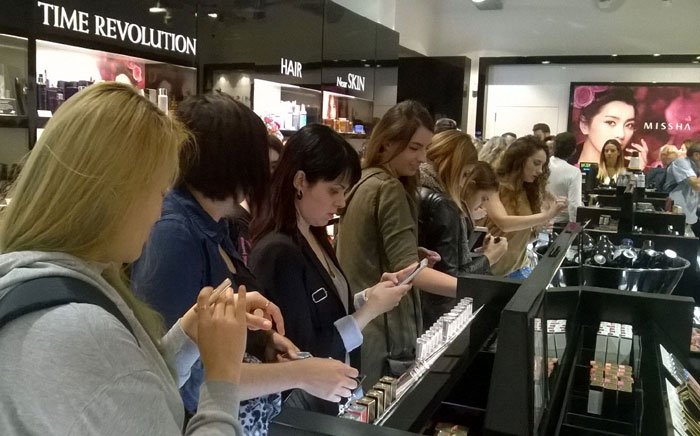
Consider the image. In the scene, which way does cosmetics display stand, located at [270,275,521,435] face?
to the viewer's left

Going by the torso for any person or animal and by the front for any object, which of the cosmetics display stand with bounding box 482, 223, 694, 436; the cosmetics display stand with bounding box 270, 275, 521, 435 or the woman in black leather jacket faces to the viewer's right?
the woman in black leather jacket

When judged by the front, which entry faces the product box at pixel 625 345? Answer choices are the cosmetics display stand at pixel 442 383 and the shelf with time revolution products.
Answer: the shelf with time revolution products

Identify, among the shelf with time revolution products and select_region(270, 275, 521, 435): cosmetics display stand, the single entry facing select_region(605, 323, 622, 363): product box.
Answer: the shelf with time revolution products

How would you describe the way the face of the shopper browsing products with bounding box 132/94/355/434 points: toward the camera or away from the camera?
away from the camera

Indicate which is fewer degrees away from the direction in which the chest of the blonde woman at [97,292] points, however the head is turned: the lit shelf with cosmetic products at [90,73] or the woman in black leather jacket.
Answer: the woman in black leather jacket

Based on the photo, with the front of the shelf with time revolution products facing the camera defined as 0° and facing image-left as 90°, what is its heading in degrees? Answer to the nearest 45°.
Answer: approximately 315°

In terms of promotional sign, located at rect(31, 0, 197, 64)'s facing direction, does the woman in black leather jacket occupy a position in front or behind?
in front

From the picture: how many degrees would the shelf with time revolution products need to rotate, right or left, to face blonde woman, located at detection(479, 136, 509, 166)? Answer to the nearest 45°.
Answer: approximately 45° to its left

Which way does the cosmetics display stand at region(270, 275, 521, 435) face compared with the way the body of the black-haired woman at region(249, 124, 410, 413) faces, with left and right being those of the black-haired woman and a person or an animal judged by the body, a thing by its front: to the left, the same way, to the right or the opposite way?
the opposite way

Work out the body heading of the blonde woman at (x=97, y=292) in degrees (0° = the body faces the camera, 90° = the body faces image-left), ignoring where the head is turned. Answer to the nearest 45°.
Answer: approximately 270°

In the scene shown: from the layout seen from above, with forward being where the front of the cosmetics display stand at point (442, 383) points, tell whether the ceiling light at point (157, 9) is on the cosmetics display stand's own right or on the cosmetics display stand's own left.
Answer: on the cosmetics display stand's own right

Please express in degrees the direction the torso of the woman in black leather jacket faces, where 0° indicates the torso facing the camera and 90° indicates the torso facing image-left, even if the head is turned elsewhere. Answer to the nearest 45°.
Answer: approximately 270°

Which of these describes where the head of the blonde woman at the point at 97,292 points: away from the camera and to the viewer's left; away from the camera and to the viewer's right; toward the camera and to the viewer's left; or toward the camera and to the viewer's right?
away from the camera and to the viewer's right

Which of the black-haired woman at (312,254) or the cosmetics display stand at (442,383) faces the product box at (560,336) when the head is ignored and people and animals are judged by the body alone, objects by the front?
the black-haired woman

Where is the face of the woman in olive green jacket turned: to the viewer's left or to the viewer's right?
to the viewer's right
